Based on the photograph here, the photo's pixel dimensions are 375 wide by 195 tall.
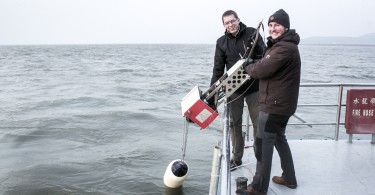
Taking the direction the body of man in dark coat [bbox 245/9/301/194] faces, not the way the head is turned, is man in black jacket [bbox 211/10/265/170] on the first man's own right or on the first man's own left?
on the first man's own right

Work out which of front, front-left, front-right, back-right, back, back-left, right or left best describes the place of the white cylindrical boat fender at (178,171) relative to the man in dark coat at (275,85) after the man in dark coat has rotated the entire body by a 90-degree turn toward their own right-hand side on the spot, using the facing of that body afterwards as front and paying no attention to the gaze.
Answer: front-left

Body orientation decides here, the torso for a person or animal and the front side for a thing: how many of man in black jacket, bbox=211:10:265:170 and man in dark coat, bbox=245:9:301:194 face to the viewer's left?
1

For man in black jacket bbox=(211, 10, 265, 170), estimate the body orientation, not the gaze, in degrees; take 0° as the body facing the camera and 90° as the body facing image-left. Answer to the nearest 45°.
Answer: approximately 0°

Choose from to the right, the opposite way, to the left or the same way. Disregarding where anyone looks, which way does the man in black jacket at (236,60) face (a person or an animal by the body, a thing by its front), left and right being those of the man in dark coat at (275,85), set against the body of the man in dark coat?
to the left

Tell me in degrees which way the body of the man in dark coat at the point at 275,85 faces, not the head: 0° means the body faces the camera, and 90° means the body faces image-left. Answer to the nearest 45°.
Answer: approximately 90°
